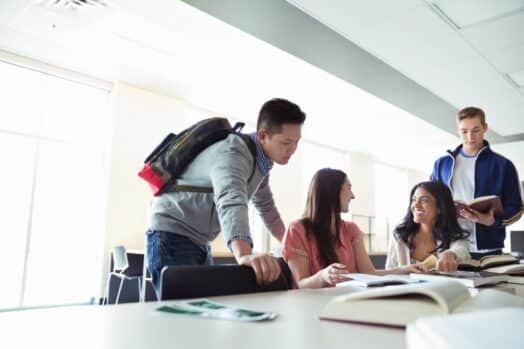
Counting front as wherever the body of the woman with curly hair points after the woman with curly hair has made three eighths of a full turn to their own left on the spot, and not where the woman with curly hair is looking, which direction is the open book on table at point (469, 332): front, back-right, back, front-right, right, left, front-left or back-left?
right

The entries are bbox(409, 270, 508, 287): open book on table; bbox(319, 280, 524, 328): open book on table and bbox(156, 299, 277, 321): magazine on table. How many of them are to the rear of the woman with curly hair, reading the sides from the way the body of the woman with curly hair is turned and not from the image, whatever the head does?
0

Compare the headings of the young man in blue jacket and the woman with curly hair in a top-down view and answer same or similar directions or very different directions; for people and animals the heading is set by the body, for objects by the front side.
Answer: same or similar directions

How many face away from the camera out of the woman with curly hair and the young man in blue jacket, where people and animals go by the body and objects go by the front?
0

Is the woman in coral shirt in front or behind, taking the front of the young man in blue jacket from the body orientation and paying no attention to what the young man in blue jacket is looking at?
in front

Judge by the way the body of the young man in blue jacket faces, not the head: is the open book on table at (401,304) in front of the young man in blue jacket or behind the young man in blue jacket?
in front

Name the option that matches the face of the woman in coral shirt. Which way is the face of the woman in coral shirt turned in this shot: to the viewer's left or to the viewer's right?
to the viewer's right

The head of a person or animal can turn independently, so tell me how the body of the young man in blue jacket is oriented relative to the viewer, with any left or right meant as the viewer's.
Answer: facing the viewer and to the left of the viewer

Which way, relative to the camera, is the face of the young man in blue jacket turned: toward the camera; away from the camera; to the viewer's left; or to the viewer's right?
toward the camera
